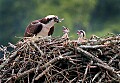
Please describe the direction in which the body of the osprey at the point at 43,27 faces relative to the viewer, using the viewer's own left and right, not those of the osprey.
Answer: facing the viewer and to the right of the viewer
